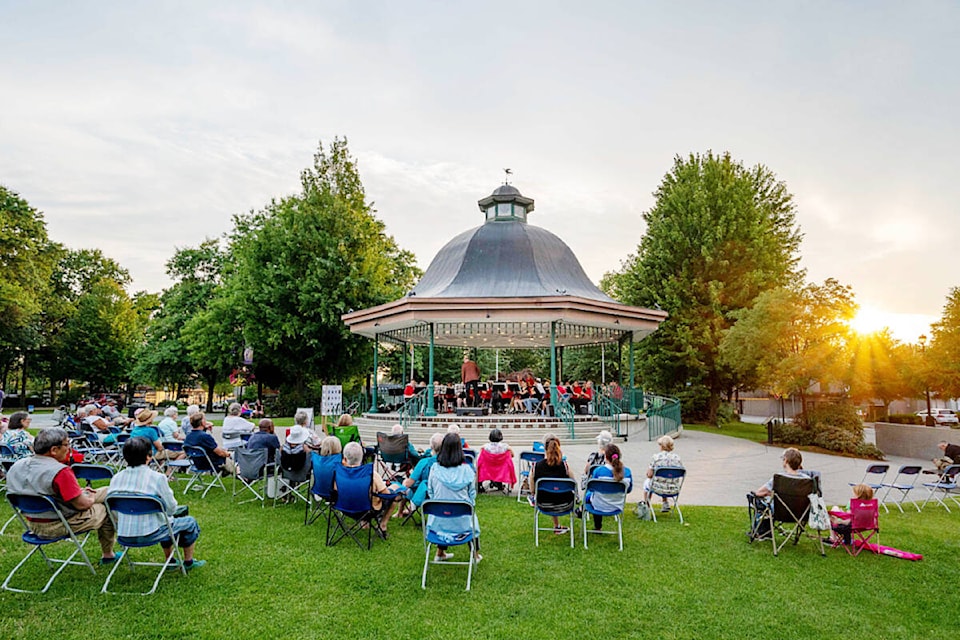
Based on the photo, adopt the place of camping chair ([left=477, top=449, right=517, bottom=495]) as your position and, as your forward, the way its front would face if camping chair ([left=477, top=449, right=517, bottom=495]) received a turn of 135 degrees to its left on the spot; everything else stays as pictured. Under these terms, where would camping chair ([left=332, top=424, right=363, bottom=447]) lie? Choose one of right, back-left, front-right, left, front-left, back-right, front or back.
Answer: front-right

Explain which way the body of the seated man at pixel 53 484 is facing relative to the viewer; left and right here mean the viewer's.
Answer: facing away from the viewer and to the right of the viewer

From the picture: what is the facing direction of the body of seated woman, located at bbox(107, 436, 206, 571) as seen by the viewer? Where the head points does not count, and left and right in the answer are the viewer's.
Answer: facing away from the viewer and to the right of the viewer

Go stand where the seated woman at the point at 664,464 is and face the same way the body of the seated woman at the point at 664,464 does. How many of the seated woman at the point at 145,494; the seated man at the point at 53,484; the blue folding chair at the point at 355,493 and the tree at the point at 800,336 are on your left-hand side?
3

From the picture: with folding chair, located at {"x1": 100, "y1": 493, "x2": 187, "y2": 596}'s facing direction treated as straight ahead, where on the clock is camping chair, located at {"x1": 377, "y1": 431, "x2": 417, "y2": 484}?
The camping chair is roughly at 12 o'clock from the folding chair.

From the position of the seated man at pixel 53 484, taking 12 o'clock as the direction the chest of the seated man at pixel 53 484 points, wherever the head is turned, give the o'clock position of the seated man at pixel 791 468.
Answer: the seated man at pixel 791 468 is roughly at 2 o'clock from the seated man at pixel 53 484.

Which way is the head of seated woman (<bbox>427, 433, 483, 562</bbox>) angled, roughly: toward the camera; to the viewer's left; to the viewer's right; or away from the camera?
away from the camera

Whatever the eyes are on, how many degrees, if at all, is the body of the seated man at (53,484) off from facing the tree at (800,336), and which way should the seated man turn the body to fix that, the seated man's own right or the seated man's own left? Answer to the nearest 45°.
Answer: approximately 45° to the seated man's own right

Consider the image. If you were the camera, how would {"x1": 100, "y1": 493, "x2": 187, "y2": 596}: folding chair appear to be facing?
facing away from the viewer and to the right of the viewer

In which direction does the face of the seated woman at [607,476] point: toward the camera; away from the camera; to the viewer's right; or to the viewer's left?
away from the camera

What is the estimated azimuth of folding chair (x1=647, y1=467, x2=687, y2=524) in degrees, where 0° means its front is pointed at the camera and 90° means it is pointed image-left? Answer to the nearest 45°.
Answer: approximately 180°
